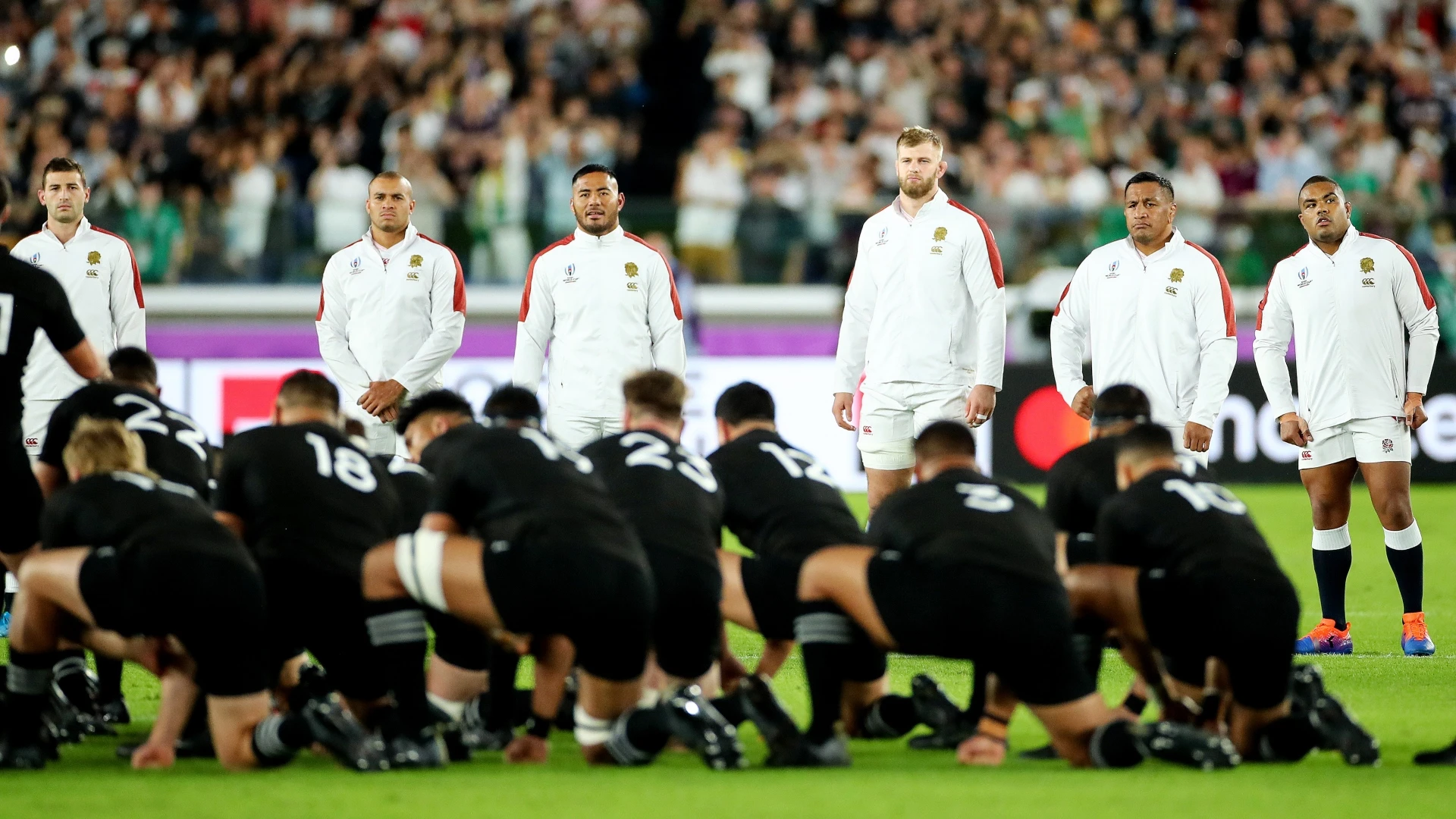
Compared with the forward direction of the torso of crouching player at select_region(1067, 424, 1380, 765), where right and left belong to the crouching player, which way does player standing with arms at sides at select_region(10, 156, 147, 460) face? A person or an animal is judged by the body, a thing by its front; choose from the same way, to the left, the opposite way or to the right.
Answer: the opposite way

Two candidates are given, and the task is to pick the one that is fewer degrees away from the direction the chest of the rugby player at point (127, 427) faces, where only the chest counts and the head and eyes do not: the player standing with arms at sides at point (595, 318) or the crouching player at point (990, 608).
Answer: the player standing with arms at sides

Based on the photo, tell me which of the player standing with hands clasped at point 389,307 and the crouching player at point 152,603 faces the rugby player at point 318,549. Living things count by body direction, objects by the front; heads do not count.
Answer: the player standing with hands clasped

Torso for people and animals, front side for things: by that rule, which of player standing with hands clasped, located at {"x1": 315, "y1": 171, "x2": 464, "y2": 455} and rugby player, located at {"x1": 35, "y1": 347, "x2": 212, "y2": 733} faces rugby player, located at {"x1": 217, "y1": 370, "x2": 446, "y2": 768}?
the player standing with hands clasped

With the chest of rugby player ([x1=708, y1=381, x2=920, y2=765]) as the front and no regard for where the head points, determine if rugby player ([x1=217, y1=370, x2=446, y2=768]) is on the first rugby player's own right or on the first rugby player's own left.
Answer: on the first rugby player's own left

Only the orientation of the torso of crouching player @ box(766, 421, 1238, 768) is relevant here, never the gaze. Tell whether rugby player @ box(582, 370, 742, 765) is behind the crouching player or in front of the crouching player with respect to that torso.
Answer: in front

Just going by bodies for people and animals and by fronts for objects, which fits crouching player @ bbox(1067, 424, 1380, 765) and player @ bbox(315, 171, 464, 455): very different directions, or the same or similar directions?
very different directions

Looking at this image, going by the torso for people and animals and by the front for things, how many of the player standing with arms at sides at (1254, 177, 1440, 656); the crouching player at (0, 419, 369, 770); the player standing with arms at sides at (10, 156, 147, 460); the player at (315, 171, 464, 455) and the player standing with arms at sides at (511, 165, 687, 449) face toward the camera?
4

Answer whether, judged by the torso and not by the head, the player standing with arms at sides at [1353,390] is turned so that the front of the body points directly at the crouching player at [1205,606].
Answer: yes

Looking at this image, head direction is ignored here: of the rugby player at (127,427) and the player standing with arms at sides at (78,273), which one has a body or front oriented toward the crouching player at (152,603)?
the player standing with arms at sides

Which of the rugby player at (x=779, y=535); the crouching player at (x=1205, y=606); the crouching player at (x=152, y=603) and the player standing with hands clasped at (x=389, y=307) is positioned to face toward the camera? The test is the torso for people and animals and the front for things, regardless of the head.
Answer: the player standing with hands clasped

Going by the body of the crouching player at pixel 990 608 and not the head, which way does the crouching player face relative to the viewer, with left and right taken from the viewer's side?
facing away from the viewer and to the left of the viewer

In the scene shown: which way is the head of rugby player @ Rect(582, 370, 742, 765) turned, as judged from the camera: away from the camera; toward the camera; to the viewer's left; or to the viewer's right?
away from the camera

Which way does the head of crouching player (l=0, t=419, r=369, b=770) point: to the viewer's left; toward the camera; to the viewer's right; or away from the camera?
away from the camera

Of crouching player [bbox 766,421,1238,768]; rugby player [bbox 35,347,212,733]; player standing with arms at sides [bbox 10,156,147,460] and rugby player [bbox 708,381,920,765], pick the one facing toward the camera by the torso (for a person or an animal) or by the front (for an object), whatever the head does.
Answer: the player standing with arms at sides
